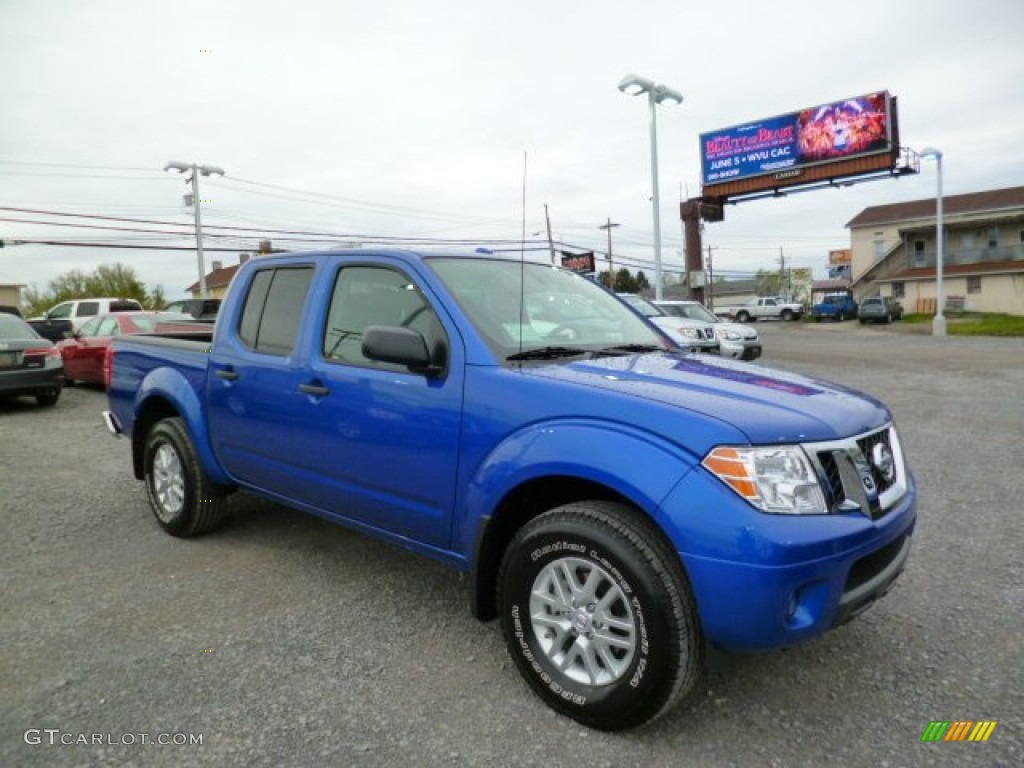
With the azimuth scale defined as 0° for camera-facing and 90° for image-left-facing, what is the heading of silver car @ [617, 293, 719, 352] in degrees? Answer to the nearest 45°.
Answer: approximately 315°

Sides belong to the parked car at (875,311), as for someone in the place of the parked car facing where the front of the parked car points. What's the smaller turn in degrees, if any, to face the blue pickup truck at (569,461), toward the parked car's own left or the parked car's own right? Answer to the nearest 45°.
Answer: approximately 45° to the parked car's own left

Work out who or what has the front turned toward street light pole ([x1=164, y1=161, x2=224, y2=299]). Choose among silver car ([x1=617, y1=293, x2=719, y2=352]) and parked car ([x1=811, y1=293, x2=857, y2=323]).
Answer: the parked car

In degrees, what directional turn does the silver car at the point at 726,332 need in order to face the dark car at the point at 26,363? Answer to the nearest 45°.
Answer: approximately 90° to its right

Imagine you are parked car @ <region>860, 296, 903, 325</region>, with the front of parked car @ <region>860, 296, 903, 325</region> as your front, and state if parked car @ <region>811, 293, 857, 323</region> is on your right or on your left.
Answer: on your right
